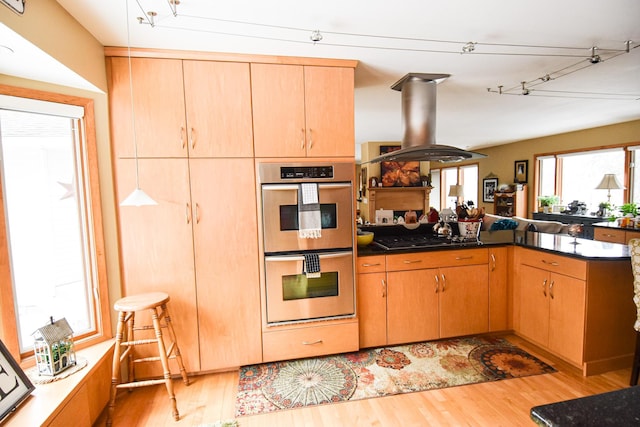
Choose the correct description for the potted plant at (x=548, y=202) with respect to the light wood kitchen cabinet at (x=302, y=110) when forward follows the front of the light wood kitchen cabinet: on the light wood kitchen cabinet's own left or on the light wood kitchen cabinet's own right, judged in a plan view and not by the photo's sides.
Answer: on the light wood kitchen cabinet's own left

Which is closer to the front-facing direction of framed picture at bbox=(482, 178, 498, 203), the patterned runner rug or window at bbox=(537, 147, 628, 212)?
the patterned runner rug

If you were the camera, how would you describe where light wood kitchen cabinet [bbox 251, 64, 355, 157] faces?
facing the viewer

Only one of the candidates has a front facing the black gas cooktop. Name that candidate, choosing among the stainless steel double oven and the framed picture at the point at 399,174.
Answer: the framed picture

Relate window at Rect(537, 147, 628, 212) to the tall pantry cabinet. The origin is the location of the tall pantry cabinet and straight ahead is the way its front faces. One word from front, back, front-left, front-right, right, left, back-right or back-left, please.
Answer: left

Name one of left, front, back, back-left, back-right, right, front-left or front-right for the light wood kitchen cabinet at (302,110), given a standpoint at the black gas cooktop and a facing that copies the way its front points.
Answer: front-right

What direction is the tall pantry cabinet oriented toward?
toward the camera

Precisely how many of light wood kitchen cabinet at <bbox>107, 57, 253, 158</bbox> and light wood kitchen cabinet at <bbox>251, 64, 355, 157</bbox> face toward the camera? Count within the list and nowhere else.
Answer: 2

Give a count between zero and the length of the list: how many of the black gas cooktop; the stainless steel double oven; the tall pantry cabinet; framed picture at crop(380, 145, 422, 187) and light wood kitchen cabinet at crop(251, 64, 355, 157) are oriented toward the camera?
5

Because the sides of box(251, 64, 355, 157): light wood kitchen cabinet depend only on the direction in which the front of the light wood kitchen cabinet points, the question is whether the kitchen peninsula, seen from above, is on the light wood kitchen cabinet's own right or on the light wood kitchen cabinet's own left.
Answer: on the light wood kitchen cabinet's own left

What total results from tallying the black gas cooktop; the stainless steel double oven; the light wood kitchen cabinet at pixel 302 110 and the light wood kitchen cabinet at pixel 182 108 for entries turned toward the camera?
4

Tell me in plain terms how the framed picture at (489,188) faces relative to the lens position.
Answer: facing the viewer and to the left of the viewer

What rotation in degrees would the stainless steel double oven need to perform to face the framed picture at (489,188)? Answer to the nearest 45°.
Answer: approximately 135° to its left

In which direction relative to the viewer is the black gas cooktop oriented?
toward the camera

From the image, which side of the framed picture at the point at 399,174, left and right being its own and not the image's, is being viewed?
front
